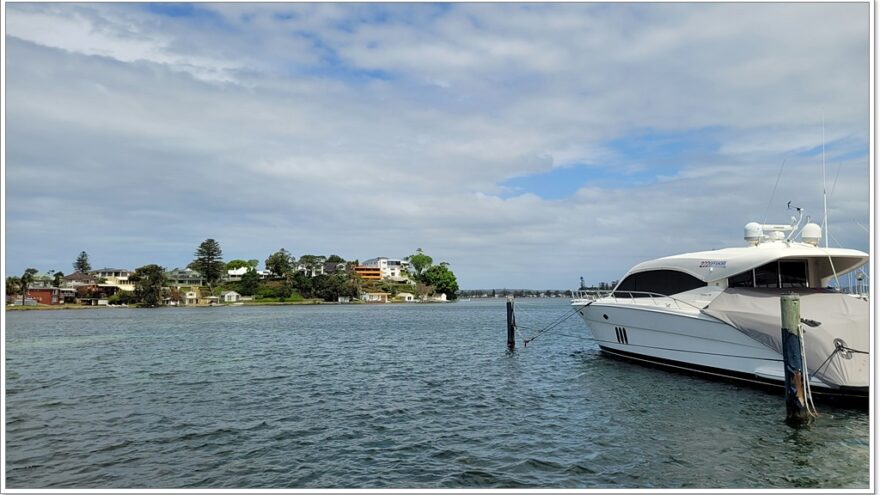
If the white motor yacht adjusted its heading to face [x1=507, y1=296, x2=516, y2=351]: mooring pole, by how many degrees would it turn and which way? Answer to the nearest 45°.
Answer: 0° — it already faces it

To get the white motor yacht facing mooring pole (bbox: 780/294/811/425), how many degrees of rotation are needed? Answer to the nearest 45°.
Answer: approximately 135° to its left

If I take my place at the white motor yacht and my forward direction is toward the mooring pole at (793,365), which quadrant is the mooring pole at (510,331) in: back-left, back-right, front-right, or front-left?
back-right

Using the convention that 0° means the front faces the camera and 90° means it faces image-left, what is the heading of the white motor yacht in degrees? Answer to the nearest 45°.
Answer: approximately 135°
